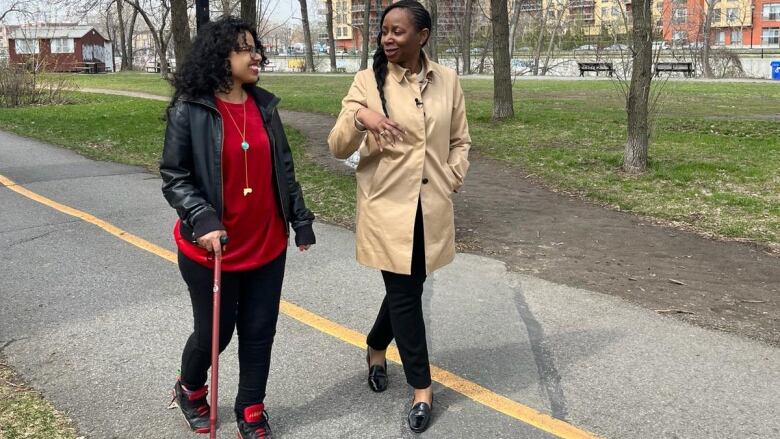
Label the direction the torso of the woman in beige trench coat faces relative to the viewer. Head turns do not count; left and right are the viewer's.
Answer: facing the viewer

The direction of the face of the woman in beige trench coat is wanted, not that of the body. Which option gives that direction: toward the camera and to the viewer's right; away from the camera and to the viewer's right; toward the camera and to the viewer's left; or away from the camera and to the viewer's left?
toward the camera and to the viewer's left

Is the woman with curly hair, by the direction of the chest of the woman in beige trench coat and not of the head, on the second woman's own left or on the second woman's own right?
on the second woman's own right

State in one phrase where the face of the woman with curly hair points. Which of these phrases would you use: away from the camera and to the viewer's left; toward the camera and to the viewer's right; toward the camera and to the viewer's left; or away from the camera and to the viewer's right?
toward the camera and to the viewer's right
